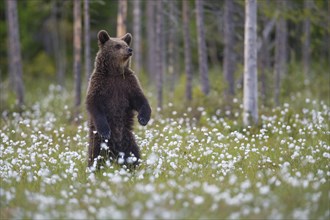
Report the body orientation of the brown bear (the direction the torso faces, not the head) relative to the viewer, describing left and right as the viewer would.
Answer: facing the viewer and to the right of the viewer

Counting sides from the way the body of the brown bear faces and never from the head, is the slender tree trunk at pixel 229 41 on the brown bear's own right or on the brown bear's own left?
on the brown bear's own left

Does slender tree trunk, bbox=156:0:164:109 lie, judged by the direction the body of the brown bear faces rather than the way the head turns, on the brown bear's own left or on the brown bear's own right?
on the brown bear's own left

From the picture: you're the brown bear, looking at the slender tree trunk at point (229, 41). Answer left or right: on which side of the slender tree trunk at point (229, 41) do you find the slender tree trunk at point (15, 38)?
left

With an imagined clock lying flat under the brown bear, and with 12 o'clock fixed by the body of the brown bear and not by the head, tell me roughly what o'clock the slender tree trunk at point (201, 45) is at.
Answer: The slender tree trunk is roughly at 8 o'clock from the brown bear.

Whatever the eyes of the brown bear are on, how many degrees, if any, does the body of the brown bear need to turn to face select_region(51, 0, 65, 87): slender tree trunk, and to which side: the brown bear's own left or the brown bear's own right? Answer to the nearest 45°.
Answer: approximately 135° to the brown bear's own left
